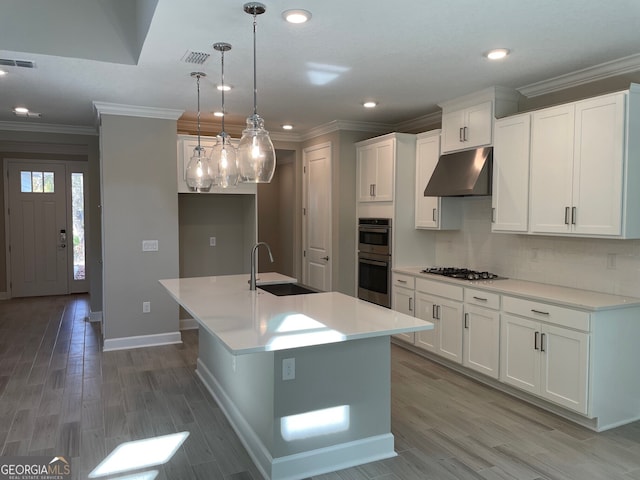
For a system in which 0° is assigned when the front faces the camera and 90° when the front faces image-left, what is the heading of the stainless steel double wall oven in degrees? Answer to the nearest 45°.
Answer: approximately 45°

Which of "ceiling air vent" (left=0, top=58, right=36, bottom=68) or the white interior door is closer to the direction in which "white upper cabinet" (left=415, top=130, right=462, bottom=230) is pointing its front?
the ceiling air vent

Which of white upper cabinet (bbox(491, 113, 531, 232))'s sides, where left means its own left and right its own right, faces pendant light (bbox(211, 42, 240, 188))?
front

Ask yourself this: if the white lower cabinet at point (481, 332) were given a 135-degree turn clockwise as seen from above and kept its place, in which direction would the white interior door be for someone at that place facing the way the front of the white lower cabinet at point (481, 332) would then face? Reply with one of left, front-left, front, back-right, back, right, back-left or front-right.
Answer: front-left

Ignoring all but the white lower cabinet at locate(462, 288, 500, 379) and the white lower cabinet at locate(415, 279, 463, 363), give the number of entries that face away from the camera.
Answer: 0

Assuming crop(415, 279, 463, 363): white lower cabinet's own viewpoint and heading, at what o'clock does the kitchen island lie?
The kitchen island is roughly at 11 o'clock from the white lower cabinet.

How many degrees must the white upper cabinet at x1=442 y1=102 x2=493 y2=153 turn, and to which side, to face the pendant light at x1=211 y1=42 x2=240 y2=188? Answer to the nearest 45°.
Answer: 0° — it already faces it

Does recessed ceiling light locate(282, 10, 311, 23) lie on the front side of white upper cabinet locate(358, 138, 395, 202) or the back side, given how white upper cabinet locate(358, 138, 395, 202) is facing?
on the front side

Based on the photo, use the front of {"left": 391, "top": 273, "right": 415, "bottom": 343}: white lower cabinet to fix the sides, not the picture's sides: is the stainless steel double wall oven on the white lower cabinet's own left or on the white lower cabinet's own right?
on the white lower cabinet's own right

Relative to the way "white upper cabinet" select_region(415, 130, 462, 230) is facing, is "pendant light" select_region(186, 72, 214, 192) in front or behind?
in front

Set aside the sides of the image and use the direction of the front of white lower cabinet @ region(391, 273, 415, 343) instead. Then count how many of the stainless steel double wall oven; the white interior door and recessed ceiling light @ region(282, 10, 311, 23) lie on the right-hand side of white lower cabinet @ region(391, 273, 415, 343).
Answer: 2

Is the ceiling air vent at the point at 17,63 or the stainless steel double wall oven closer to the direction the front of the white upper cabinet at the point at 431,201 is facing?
the ceiling air vent
